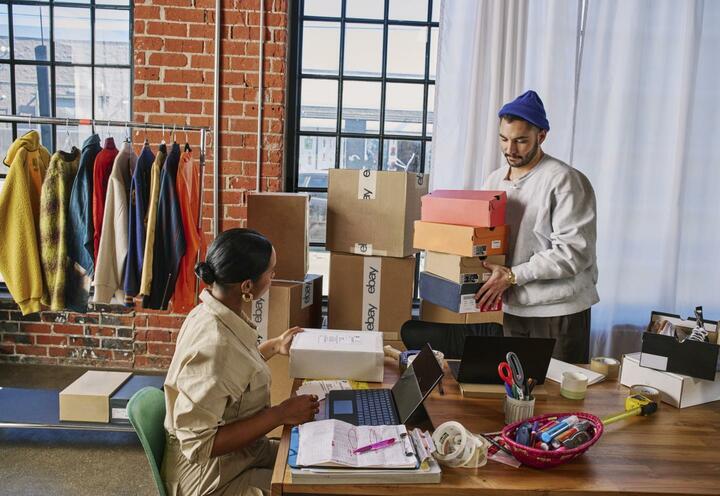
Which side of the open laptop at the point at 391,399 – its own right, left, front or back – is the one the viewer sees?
left

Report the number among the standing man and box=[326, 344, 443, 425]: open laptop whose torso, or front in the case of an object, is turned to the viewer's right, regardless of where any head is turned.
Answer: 0

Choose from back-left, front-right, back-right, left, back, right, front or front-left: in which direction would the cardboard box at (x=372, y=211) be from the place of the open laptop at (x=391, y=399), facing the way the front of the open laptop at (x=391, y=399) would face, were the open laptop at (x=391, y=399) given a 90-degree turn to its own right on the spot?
front

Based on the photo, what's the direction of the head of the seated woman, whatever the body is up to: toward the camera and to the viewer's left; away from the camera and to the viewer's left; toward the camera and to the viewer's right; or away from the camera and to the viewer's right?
away from the camera and to the viewer's right

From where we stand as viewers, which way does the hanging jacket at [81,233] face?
facing to the right of the viewer

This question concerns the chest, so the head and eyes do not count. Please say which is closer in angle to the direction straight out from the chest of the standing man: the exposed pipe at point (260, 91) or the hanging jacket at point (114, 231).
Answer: the hanging jacket

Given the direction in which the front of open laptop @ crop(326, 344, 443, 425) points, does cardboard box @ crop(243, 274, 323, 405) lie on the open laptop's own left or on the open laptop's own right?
on the open laptop's own right

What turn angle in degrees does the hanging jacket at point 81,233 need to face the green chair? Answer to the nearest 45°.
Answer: approximately 90° to its right

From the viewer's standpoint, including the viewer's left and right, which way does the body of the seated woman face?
facing to the right of the viewer
